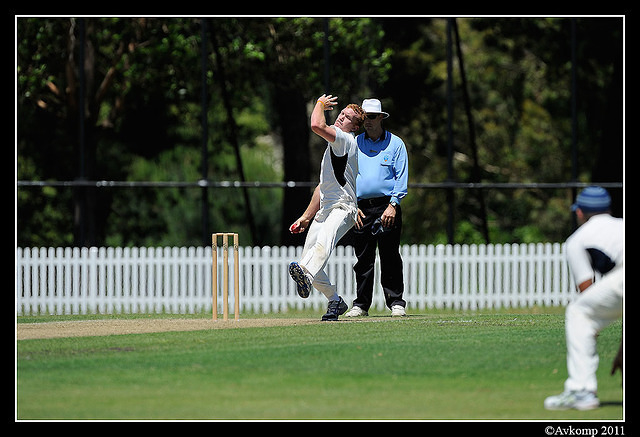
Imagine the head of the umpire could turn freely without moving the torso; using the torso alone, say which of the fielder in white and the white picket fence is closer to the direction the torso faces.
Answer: the fielder in white

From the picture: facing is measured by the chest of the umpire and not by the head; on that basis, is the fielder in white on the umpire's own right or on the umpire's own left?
on the umpire's own left

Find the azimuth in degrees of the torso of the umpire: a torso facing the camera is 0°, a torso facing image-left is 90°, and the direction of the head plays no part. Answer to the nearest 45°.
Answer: approximately 45°

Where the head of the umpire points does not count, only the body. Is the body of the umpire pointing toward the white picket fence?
no
